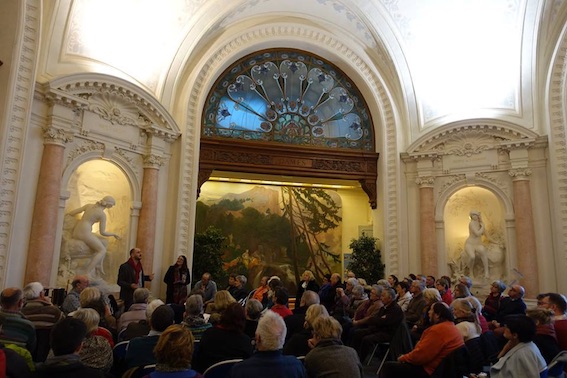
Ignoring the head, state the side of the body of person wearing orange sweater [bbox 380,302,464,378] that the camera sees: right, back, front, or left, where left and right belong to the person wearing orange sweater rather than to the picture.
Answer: left

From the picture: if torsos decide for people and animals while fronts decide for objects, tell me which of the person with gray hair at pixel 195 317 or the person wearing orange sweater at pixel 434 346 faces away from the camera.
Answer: the person with gray hair

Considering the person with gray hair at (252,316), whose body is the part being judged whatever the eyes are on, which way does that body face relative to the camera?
away from the camera

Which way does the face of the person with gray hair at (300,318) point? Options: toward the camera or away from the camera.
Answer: away from the camera

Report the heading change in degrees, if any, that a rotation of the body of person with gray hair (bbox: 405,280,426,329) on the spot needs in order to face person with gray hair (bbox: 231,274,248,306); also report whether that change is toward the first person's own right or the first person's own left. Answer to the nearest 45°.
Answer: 0° — they already face them

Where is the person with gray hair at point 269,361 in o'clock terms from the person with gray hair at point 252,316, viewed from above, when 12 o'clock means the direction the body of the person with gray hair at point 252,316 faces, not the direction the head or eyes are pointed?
the person with gray hair at point 269,361 is roughly at 6 o'clock from the person with gray hair at point 252,316.

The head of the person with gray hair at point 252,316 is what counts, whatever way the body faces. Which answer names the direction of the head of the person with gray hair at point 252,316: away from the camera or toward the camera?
away from the camera

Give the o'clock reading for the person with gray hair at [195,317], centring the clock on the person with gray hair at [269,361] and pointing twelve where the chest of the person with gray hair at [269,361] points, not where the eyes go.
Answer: the person with gray hair at [195,317] is roughly at 11 o'clock from the person with gray hair at [269,361].

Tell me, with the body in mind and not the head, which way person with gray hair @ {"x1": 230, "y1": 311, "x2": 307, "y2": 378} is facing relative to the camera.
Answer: away from the camera

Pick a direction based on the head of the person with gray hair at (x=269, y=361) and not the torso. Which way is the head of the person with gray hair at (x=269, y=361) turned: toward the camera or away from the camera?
away from the camera

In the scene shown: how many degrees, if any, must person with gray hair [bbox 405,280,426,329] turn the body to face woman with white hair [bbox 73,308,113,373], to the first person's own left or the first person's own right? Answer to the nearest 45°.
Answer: approximately 45° to the first person's own left

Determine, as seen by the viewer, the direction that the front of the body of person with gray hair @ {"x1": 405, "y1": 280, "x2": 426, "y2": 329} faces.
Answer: to the viewer's left

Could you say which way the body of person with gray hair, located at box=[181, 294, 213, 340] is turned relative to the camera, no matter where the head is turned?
away from the camera
